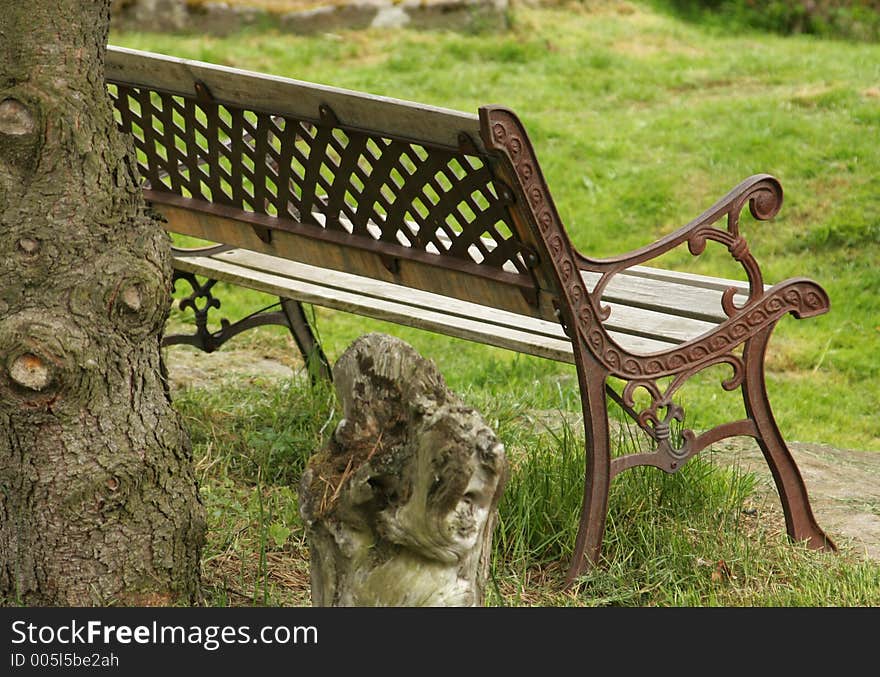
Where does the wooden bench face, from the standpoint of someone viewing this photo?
facing away from the viewer and to the right of the viewer

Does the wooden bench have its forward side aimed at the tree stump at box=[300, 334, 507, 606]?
no

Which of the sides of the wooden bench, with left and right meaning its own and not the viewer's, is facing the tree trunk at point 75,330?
back

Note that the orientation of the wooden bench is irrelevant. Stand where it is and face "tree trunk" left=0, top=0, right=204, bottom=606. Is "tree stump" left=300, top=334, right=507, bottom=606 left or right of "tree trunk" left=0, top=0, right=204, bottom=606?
left
